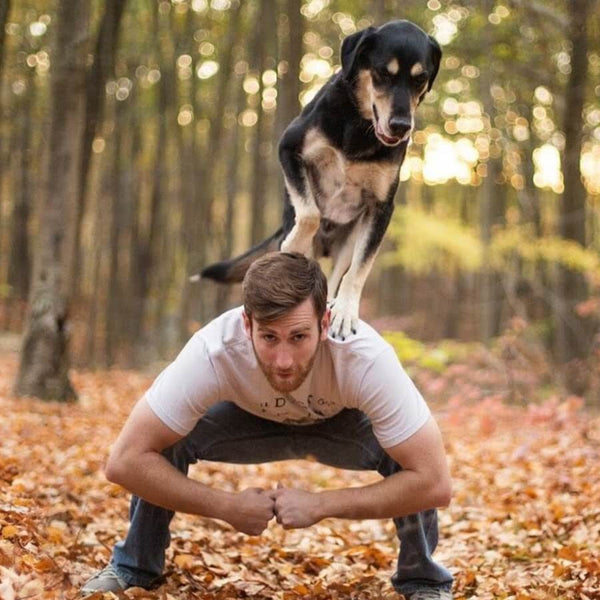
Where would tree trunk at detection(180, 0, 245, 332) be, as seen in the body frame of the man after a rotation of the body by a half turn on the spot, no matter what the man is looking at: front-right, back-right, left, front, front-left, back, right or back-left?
front

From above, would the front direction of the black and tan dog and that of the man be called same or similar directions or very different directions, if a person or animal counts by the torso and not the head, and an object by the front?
same or similar directions

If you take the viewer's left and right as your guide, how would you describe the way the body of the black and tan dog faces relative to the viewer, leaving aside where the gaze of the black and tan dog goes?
facing the viewer

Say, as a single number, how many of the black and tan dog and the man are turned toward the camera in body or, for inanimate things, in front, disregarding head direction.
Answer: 2

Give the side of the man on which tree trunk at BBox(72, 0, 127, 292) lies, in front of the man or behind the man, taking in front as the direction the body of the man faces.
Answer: behind

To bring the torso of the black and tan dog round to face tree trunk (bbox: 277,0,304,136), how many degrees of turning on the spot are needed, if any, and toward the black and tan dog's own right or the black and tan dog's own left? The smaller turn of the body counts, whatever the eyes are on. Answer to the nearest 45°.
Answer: approximately 180°

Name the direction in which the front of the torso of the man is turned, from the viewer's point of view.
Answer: toward the camera

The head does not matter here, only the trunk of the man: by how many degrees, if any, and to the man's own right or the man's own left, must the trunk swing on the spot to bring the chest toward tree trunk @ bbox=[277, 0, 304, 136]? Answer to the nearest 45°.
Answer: approximately 180°
